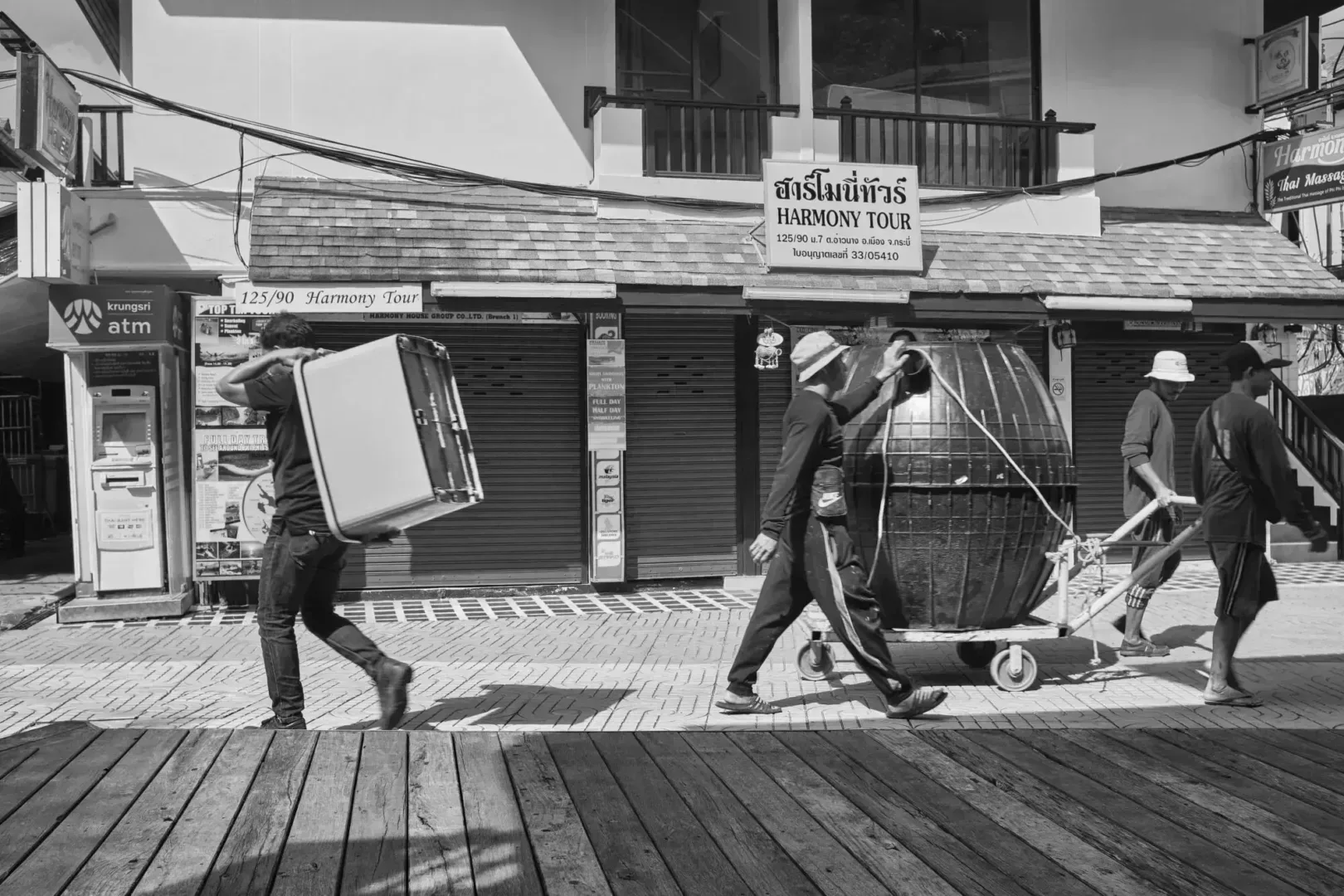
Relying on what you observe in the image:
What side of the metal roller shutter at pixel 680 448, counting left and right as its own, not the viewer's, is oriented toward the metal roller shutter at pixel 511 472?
right

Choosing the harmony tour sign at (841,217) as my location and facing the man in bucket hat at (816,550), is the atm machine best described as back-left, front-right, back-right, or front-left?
front-right

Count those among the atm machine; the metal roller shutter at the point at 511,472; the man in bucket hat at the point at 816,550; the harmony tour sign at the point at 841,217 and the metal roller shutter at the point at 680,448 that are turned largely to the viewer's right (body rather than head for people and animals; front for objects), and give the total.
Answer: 1

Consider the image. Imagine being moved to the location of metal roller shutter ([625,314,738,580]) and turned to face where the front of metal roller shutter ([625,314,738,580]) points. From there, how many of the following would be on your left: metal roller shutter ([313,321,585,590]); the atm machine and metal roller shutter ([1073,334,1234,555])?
1

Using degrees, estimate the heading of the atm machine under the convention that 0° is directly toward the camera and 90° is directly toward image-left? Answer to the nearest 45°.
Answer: approximately 0°

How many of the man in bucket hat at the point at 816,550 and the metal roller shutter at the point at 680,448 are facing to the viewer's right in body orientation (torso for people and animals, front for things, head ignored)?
1

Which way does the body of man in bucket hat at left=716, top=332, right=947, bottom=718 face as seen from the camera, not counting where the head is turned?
to the viewer's right

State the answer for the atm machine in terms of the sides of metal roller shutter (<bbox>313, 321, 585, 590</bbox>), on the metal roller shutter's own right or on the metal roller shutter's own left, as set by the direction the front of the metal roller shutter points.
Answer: on the metal roller shutter's own right

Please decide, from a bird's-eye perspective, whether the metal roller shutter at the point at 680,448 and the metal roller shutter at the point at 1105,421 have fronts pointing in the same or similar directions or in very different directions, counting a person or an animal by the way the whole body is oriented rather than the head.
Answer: same or similar directions

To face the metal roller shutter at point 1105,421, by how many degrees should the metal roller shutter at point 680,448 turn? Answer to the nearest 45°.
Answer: approximately 90° to its left

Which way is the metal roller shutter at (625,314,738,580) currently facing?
toward the camera

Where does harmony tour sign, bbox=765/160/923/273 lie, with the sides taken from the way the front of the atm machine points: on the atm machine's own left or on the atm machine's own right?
on the atm machine's own left

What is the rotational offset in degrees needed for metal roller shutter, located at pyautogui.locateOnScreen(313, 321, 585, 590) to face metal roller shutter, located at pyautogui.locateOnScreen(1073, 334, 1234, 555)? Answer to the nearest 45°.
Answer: approximately 90° to its left

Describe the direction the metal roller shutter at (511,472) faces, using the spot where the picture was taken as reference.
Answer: facing the viewer

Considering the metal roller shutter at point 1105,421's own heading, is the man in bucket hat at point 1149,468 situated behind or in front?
in front

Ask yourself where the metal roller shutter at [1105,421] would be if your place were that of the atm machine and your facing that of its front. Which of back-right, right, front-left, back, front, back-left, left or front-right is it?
left

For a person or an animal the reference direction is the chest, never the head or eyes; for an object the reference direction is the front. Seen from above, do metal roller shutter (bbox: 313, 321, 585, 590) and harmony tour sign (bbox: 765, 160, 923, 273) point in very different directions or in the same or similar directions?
same or similar directions

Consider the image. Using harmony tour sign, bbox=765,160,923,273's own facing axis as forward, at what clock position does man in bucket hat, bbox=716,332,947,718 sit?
The man in bucket hat is roughly at 12 o'clock from the harmony tour sign.

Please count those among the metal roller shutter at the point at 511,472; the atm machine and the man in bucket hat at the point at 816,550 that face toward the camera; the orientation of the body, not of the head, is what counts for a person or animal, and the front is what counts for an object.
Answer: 2

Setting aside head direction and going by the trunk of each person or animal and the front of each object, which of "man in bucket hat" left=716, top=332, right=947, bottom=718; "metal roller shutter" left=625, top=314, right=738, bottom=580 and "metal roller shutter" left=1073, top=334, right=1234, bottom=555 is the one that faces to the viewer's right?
the man in bucket hat
